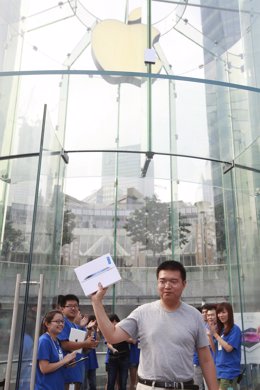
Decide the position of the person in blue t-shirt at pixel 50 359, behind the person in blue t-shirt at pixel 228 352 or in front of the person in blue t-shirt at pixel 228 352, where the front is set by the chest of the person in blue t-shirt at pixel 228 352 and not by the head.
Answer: in front

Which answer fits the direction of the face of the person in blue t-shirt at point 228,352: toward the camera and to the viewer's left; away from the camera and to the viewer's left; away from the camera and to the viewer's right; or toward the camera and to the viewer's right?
toward the camera and to the viewer's left

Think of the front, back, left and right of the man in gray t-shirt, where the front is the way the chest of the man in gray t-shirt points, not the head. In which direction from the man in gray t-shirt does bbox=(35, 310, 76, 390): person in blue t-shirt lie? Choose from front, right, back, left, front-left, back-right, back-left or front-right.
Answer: back-right

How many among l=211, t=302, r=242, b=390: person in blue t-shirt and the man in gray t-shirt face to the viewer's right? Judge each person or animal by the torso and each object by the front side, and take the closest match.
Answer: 0

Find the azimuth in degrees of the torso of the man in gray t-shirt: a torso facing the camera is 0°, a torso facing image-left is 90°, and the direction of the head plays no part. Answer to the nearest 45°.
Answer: approximately 0°
